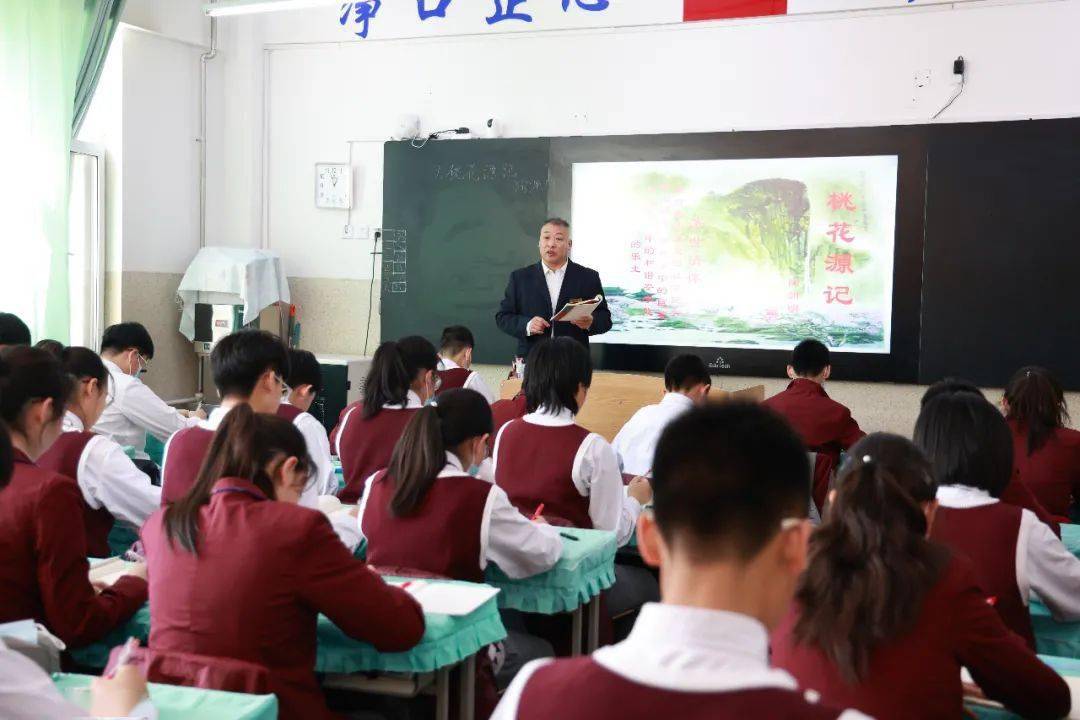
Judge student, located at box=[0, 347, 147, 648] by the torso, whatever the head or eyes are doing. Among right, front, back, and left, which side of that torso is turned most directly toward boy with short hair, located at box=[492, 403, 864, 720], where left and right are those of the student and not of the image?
right

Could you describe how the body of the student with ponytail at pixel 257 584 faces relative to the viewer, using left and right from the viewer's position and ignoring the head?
facing away from the viewer and to the right of the viewer

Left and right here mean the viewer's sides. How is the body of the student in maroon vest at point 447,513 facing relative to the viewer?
facing away from the viewer and to the right of the viewer

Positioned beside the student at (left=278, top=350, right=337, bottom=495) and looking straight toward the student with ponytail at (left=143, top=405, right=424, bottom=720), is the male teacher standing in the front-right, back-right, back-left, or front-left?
back-left

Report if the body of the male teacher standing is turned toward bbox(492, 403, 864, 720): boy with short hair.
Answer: yes

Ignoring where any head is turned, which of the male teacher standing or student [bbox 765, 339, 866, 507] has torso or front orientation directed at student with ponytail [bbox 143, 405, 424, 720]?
the male teacher standing

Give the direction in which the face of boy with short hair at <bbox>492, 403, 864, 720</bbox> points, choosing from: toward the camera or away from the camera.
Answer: away from the camera

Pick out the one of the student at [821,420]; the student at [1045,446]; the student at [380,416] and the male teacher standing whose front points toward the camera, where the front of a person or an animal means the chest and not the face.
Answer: the male teacher standing

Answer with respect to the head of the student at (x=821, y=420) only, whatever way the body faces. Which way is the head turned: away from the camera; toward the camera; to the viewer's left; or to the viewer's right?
away from the camera

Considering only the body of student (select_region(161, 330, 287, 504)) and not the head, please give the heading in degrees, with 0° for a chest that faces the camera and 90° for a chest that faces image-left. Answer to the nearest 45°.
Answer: approximately 225°

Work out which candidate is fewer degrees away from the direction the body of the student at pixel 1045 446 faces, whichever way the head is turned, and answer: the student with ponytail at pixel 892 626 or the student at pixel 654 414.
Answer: the student

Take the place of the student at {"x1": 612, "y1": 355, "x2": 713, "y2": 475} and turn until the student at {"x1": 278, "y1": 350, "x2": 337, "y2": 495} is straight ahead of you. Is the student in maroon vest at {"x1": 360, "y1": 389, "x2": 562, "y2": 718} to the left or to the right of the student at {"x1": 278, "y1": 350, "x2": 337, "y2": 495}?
left

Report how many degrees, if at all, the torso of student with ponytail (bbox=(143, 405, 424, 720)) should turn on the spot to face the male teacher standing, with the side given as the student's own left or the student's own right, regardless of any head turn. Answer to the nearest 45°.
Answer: approximately 45° to the student's own left

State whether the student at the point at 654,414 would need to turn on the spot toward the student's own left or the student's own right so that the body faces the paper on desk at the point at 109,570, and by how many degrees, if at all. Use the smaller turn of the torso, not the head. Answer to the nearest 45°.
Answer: approximately 180°

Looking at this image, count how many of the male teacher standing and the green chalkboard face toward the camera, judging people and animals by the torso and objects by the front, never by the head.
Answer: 2

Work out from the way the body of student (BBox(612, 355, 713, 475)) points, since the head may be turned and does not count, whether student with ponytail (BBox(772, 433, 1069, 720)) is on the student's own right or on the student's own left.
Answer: on the student's own right

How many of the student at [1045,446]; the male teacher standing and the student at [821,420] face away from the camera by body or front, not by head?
2

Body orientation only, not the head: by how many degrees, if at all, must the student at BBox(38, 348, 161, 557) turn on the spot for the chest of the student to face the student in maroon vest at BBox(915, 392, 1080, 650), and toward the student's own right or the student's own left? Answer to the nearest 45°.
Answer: approximately 90° to the student's own right

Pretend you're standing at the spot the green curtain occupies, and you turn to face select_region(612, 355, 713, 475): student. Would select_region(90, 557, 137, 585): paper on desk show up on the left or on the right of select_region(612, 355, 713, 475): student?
right

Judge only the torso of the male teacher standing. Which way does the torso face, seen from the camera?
toward the camera
